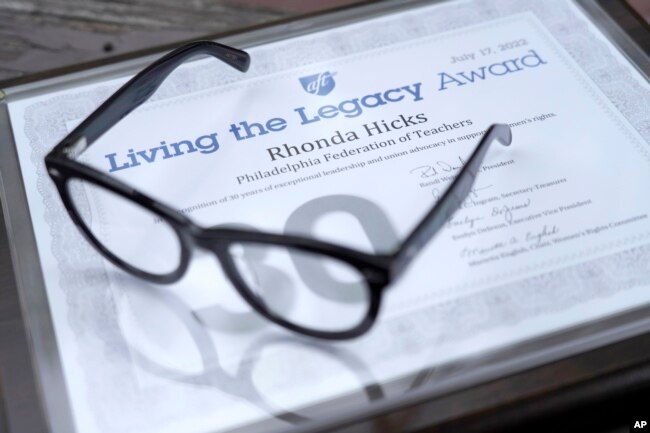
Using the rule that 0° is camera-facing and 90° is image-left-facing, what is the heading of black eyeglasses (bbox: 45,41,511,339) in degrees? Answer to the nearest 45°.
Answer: approximately 45°
